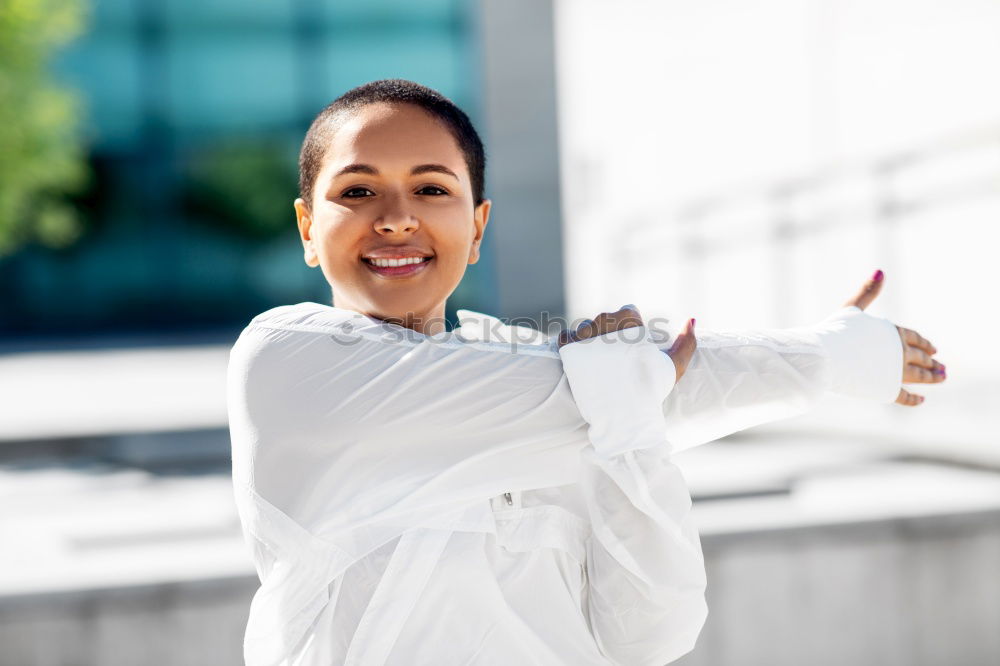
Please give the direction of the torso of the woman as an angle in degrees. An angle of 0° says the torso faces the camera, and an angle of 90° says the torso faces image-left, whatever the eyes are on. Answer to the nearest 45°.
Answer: approximately 0°
